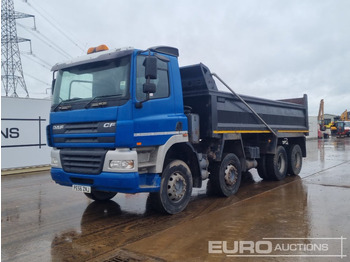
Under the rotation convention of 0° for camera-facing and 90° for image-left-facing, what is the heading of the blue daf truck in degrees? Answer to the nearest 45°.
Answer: approximately 45°
